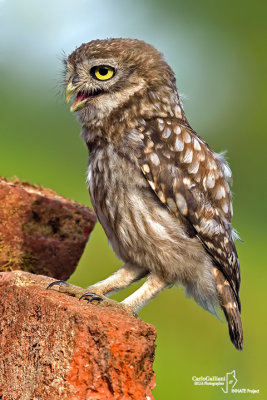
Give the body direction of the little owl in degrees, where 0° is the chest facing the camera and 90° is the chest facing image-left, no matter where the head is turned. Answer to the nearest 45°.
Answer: approximately 90°

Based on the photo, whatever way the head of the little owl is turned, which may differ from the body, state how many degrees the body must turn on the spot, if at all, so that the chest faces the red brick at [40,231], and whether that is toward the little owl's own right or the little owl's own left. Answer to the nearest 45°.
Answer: approximately 45° to the little owl's own right
